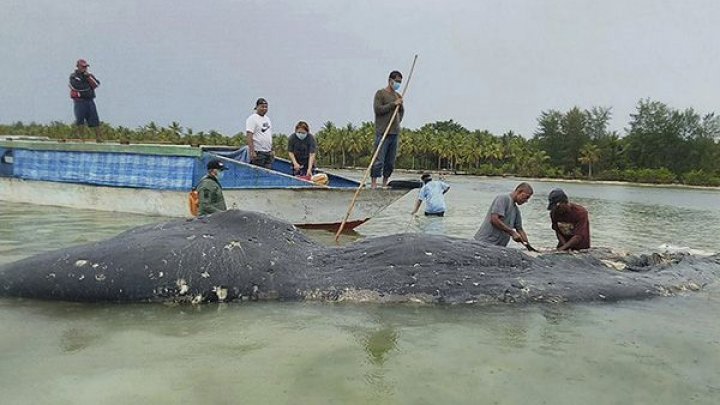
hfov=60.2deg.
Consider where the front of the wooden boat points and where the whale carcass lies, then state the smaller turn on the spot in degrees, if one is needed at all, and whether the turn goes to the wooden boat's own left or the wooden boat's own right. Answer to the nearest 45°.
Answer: approximately 90° to the wooden boat's own right

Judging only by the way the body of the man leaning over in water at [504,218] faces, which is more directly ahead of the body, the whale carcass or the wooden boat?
the whale carcass

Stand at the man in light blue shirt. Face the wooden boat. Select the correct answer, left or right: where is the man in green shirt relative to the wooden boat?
left

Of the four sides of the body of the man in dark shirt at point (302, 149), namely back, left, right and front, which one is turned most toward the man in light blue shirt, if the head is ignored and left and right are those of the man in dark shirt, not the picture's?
left

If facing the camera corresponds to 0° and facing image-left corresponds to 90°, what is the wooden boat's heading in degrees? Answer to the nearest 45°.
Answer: approximately 270°

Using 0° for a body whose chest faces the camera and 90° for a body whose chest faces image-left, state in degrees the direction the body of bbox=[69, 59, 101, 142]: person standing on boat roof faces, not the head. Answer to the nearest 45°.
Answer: approximately 315°

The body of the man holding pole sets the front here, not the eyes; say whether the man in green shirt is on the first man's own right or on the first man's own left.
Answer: on the first man's own right

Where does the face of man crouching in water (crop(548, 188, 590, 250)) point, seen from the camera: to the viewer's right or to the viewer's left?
to the viewer's left
